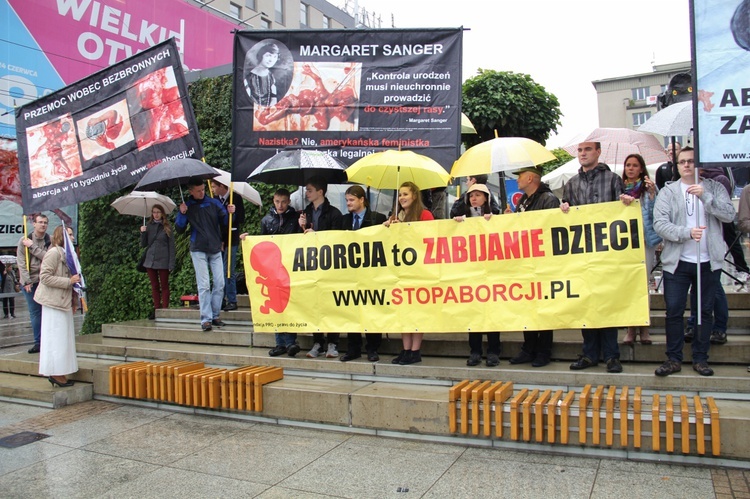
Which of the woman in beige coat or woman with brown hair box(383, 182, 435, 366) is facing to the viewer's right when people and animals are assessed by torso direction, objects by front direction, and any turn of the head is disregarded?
the woman in beige coat

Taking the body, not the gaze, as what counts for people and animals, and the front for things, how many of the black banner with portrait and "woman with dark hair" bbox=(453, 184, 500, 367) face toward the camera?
2

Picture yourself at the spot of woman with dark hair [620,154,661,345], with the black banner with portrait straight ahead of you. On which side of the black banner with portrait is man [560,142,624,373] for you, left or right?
left

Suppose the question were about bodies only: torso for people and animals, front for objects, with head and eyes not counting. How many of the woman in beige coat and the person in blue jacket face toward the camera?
1

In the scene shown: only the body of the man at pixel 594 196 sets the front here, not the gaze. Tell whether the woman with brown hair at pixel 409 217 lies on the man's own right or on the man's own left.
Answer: on the man's own right

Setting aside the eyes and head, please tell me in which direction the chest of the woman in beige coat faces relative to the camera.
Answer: to the viewer's right

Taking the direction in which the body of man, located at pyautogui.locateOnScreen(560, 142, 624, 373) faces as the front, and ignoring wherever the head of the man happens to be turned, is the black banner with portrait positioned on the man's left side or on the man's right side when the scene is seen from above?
on the man's right side

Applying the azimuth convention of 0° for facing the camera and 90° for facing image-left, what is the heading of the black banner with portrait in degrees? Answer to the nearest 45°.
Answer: approximately 0°

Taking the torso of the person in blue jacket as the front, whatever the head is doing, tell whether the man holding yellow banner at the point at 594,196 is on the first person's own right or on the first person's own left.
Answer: on the first person's own left
